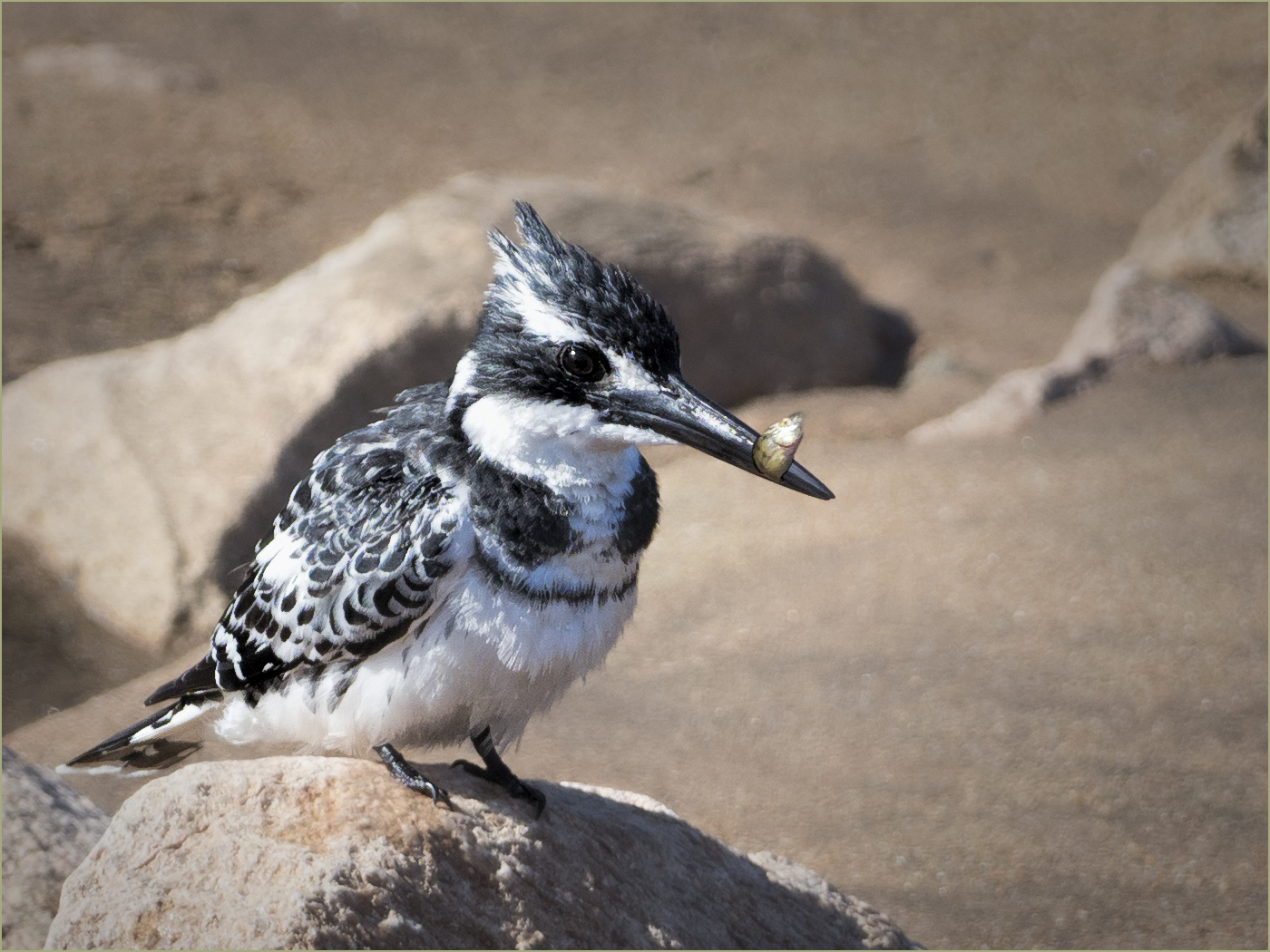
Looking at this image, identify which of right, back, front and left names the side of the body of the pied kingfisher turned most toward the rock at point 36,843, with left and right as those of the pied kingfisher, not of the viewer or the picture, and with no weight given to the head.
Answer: back

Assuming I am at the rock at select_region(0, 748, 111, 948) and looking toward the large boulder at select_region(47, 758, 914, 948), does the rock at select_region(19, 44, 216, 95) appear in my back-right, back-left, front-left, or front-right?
back-left

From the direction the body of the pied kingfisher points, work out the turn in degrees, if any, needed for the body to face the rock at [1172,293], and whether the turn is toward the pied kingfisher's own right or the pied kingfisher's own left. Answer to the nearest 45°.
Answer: approximately 90° to the pied kingfisher's own left

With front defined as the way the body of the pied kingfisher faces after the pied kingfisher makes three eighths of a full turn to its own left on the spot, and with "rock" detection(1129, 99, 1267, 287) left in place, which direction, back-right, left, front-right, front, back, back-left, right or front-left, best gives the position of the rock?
front-right

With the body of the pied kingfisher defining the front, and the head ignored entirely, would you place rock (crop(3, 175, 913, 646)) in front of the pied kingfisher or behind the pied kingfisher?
behind

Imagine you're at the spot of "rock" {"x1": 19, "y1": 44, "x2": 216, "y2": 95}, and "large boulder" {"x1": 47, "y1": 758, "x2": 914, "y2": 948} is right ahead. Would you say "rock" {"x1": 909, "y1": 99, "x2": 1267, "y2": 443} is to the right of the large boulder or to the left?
left

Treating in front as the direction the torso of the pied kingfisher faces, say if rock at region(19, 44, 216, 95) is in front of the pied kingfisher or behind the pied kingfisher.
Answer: behind

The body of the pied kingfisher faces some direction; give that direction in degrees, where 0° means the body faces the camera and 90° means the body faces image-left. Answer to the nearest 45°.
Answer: approximately 315°
